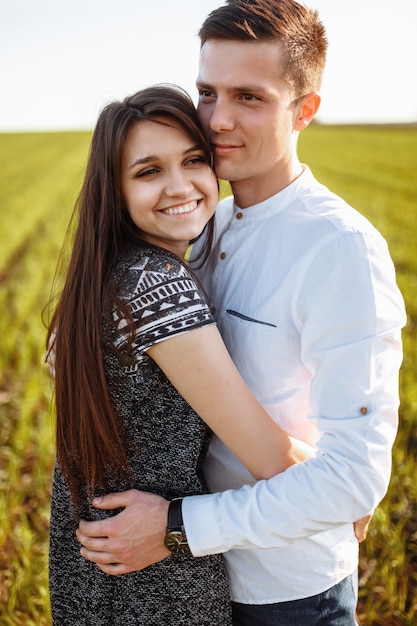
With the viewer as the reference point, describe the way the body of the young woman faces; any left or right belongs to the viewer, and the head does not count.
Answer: facing to the right of the viewer

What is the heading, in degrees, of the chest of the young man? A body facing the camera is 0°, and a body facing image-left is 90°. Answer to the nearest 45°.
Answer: approximately 45°
